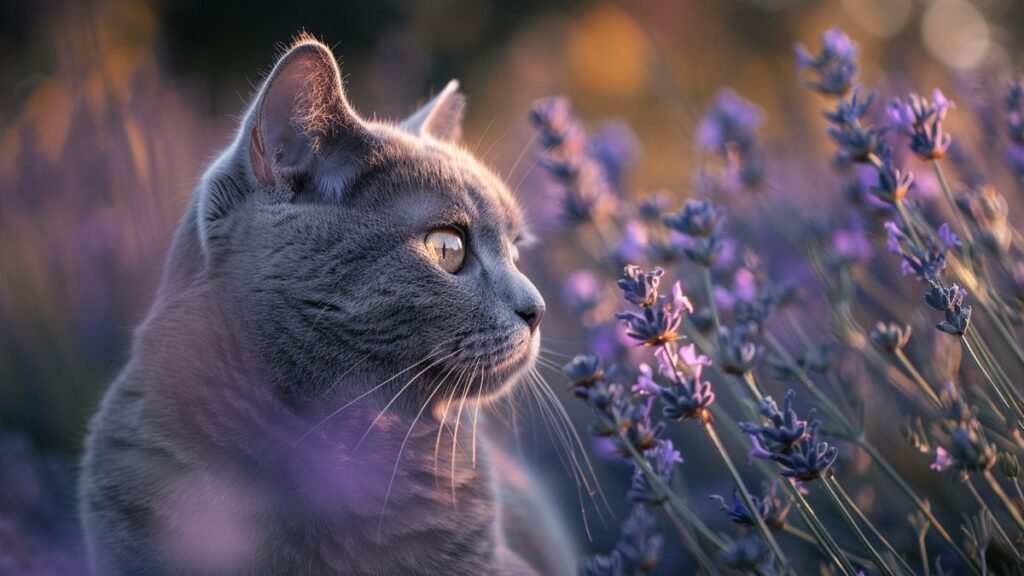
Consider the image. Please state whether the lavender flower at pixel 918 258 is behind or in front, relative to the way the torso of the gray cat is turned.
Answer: in front

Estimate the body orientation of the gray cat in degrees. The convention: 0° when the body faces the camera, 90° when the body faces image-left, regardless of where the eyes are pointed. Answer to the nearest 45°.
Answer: approximately 315°

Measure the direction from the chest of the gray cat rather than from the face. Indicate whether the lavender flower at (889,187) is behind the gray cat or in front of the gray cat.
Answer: in front

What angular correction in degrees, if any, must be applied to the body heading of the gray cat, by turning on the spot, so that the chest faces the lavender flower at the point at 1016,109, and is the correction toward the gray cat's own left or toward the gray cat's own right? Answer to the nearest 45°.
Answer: approximately 45° to the gray cat's own left
